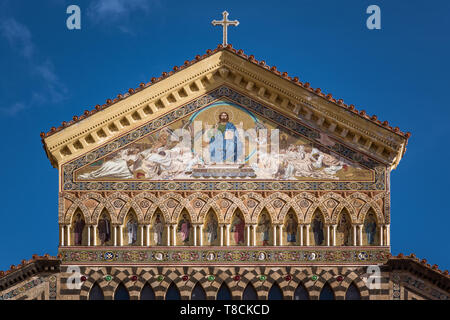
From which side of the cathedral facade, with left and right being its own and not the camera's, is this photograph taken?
front
